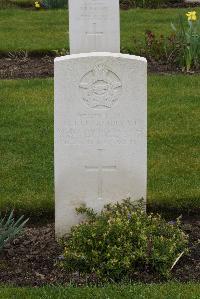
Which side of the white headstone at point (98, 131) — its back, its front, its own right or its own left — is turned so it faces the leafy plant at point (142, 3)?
back

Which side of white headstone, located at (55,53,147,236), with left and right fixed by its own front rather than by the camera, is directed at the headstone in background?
back

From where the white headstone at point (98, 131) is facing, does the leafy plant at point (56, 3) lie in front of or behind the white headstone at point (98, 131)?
behind

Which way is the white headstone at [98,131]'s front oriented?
toward the camera

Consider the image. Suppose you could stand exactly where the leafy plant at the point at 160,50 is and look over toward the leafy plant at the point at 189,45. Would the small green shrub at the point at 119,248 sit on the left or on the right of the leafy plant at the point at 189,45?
right

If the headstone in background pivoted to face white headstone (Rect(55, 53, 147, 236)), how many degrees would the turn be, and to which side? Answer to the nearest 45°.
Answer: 0° — it already faces it

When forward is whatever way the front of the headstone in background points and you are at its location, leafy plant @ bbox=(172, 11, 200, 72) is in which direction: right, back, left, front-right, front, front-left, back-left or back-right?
back-left

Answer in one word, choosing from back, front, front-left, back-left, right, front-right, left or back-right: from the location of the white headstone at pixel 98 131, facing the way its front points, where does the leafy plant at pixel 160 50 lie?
back

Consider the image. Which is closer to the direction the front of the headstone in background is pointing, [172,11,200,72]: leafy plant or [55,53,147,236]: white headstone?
the white headstone

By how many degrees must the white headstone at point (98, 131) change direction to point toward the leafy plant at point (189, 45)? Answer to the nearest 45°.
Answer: approximately 180°

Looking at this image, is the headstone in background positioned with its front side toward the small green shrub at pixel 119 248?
yes

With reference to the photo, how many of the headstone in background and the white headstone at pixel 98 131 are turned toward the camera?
2

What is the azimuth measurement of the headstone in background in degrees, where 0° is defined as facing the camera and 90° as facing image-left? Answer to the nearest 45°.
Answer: approximately 0°
